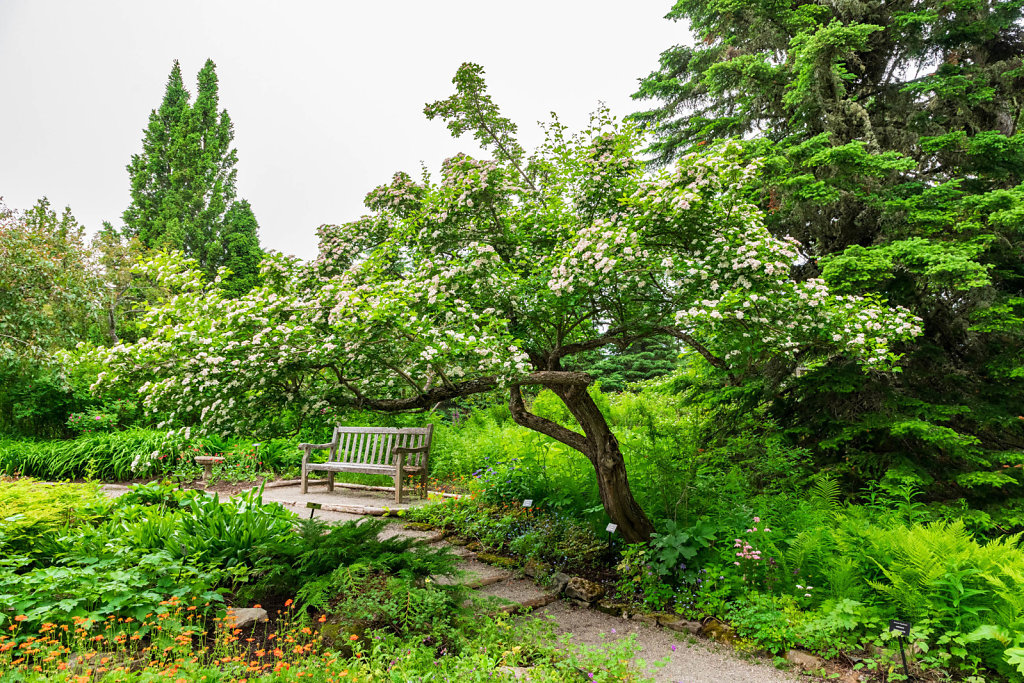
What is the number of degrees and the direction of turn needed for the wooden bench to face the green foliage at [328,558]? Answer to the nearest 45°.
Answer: approximately 45° to its left

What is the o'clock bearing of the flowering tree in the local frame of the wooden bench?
The flowering tree is roughly at 10 o'clock from the wooden bench.

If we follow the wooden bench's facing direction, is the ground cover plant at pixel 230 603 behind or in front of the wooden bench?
in front

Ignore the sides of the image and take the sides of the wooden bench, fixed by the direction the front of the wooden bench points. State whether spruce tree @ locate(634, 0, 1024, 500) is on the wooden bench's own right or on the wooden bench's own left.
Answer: on the wooden bench's own left

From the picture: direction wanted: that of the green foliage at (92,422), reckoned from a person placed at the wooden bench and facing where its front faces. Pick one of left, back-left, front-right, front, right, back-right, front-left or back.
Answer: right

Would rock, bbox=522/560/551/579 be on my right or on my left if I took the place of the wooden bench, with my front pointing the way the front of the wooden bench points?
on my left

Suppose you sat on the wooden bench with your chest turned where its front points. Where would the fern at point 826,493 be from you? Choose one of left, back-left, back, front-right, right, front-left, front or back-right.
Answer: left

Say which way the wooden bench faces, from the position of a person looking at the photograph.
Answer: facing the viewer and to the left of the viewer

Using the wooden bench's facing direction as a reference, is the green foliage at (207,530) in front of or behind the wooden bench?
in front

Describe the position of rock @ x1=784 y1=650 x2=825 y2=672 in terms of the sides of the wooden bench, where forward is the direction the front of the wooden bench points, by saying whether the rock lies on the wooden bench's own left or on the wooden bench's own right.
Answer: on the wooden bench's own left

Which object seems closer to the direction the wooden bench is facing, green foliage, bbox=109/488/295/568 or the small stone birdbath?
the green foliage

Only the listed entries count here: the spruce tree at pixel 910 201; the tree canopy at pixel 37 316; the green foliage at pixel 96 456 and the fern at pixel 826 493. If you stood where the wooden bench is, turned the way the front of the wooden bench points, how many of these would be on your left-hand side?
2
